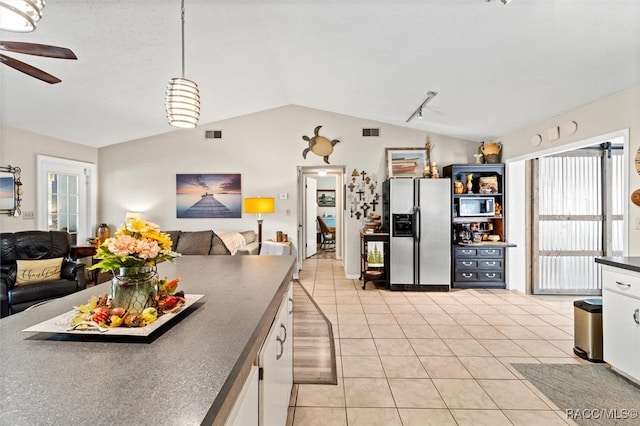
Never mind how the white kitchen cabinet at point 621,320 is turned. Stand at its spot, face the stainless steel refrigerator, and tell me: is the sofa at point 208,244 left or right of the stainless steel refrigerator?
left

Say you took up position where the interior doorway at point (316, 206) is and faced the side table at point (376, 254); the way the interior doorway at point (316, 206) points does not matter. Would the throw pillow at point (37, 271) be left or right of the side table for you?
right

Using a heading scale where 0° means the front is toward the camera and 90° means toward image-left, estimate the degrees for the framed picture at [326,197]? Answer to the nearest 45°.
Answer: approximately 0°

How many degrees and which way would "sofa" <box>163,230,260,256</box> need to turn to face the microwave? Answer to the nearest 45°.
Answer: approximately 90° to its left
